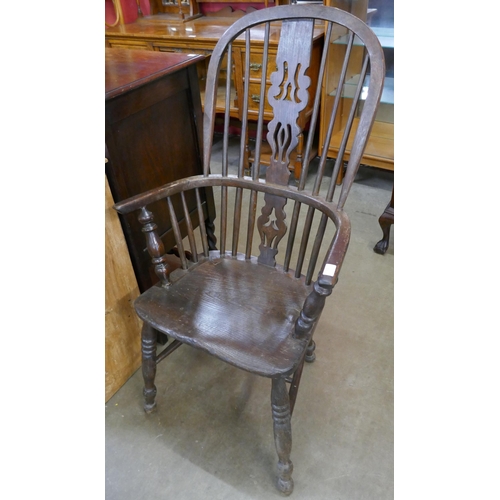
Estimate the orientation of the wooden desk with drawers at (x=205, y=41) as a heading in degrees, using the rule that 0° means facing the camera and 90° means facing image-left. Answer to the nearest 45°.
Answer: approximately 0°

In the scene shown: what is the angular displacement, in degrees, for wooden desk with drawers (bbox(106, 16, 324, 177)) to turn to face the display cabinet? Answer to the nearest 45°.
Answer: approximately 90° to its left

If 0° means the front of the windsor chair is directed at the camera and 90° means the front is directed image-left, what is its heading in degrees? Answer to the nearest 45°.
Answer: approximately 45°

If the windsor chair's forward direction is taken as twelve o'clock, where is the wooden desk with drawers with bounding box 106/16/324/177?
The wooden desk with drawers is roughly at 4 o'clock from the windsor chair.

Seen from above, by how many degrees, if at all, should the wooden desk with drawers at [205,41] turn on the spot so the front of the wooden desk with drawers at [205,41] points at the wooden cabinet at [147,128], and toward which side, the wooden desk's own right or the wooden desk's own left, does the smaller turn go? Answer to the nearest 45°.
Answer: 0° — it already faces it
